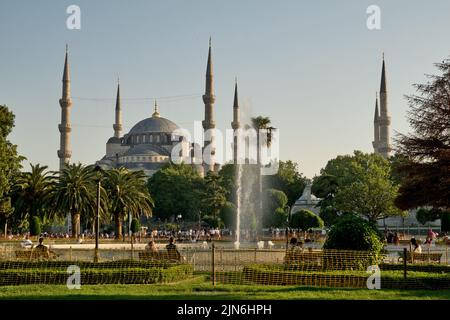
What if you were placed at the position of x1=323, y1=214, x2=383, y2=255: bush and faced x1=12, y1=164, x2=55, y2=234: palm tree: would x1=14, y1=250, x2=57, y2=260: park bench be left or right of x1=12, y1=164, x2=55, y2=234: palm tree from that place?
left

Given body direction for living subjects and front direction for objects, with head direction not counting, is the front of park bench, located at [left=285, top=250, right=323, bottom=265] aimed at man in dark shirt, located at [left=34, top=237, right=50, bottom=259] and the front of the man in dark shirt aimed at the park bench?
no

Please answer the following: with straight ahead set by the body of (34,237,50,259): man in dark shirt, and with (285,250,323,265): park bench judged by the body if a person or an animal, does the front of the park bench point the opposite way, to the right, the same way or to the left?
the same way
